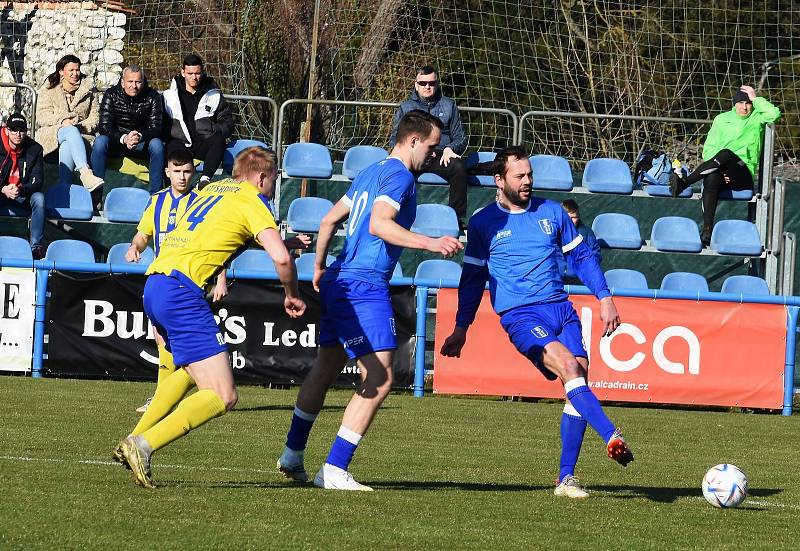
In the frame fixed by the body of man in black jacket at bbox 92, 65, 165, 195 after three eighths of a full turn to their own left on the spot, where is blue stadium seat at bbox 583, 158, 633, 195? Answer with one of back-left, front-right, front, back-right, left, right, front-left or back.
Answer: front-right

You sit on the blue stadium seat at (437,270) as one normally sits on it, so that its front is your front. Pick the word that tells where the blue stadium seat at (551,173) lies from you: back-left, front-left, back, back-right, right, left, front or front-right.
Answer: back-left

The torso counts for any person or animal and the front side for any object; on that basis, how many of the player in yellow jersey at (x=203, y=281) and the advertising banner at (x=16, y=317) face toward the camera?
1

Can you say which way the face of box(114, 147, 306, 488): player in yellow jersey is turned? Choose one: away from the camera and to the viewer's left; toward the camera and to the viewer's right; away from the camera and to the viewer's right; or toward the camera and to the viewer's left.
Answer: away from the camera and to the viewer's right

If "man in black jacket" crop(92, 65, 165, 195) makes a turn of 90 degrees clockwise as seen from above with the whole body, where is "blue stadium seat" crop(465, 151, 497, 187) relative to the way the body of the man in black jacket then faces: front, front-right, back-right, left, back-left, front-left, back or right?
back

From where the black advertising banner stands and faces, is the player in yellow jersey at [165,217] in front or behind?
in front

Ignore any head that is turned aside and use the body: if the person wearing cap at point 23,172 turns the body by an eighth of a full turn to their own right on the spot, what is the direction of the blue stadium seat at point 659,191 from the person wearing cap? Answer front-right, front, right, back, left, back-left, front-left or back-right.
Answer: back-left

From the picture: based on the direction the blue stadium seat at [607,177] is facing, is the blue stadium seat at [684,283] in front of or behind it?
in front

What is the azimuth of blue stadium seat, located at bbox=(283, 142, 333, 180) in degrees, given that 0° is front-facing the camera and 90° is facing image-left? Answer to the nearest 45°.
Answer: approximately 0°

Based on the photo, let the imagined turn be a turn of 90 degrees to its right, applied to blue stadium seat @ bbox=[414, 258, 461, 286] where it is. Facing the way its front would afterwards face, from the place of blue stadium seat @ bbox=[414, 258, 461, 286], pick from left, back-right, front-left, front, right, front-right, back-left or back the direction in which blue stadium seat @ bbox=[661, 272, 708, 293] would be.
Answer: back
